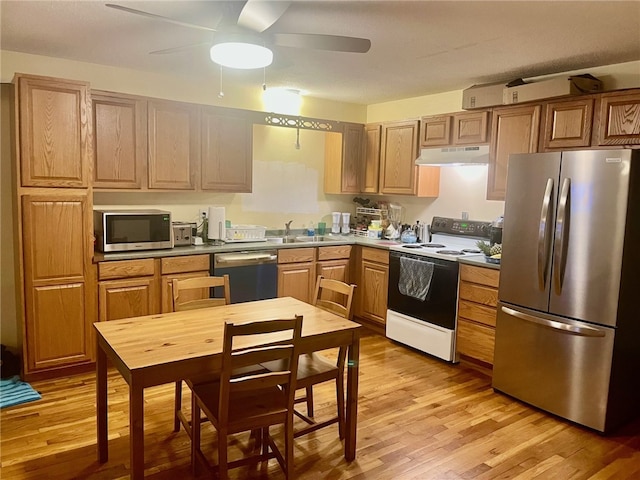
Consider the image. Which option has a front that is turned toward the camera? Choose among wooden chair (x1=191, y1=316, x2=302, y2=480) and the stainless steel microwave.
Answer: the stainless steel microwave

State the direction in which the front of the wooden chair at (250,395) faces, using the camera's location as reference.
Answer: facing away from the viewer and to the left of the viewer

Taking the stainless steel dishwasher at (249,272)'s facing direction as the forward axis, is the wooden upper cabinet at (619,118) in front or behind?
in front

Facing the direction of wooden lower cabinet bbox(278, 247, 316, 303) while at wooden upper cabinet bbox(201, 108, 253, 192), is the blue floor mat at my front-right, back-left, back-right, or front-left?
back-right

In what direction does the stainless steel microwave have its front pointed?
toward the camera

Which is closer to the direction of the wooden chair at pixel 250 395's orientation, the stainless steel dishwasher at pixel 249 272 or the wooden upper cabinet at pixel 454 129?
the stainless steel dishwasher

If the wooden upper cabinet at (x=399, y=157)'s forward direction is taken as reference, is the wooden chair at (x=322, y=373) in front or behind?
in front

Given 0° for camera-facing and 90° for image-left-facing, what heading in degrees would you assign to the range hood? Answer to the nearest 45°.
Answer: approximately 45°

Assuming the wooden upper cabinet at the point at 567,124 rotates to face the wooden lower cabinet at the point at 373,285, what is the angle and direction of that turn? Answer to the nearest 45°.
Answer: approximately 45° to its right

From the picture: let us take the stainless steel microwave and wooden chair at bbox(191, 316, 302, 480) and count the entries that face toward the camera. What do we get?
1
